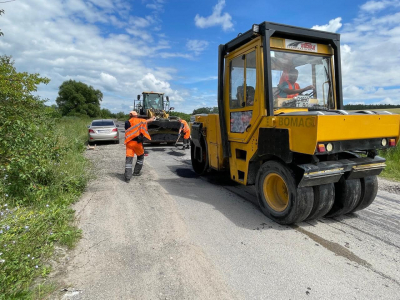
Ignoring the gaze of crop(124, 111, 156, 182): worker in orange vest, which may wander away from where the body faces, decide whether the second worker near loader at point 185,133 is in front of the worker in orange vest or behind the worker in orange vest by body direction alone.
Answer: in front

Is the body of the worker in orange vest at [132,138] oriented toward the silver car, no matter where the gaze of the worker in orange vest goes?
no

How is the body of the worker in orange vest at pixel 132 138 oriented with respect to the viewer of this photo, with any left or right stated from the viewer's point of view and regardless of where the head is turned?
facing away from the viewer and to the right of the viewer

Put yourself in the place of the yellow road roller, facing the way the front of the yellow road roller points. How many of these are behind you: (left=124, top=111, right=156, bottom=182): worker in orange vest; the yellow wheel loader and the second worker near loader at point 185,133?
0

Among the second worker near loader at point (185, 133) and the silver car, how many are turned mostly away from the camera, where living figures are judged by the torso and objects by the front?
1
